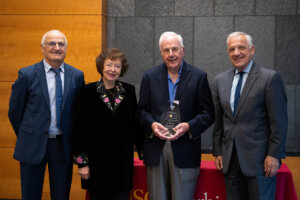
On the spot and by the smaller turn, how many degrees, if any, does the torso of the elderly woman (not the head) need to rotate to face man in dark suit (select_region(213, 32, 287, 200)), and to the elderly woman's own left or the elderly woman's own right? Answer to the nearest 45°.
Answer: approximately 90° to the elderly woman's own left

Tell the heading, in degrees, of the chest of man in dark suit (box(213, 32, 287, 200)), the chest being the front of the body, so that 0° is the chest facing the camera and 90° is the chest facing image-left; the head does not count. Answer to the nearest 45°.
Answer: approximately 45°

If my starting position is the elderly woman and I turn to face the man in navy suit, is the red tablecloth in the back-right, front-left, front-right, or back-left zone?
back-right

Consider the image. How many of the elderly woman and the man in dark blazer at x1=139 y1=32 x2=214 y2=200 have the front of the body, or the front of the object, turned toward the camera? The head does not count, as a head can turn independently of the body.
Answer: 2
